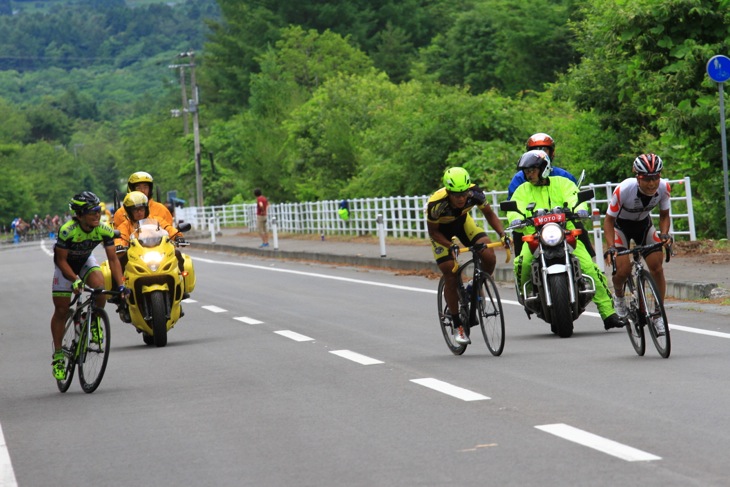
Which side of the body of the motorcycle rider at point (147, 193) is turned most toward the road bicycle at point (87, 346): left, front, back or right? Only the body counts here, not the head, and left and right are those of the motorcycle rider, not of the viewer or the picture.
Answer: front

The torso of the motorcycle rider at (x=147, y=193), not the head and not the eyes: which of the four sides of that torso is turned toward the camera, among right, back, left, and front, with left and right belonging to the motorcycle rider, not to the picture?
front

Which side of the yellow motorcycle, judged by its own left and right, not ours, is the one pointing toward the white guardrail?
back

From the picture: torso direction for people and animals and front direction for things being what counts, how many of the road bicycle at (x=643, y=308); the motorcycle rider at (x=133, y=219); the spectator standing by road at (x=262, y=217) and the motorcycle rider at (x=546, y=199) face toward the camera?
3

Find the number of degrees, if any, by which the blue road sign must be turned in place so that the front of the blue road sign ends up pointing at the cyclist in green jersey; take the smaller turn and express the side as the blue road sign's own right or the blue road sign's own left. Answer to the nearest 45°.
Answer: approximately 45° to the blue road sign's own right

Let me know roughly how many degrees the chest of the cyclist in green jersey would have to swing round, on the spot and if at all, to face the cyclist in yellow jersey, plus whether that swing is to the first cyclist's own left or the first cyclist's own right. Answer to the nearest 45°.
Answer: approximately 45° to the first cyclist's own left

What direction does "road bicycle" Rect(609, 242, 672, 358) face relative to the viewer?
toward the camera

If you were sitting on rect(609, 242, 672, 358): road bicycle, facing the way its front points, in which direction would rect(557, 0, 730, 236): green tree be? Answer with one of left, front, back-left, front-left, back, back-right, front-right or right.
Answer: back
